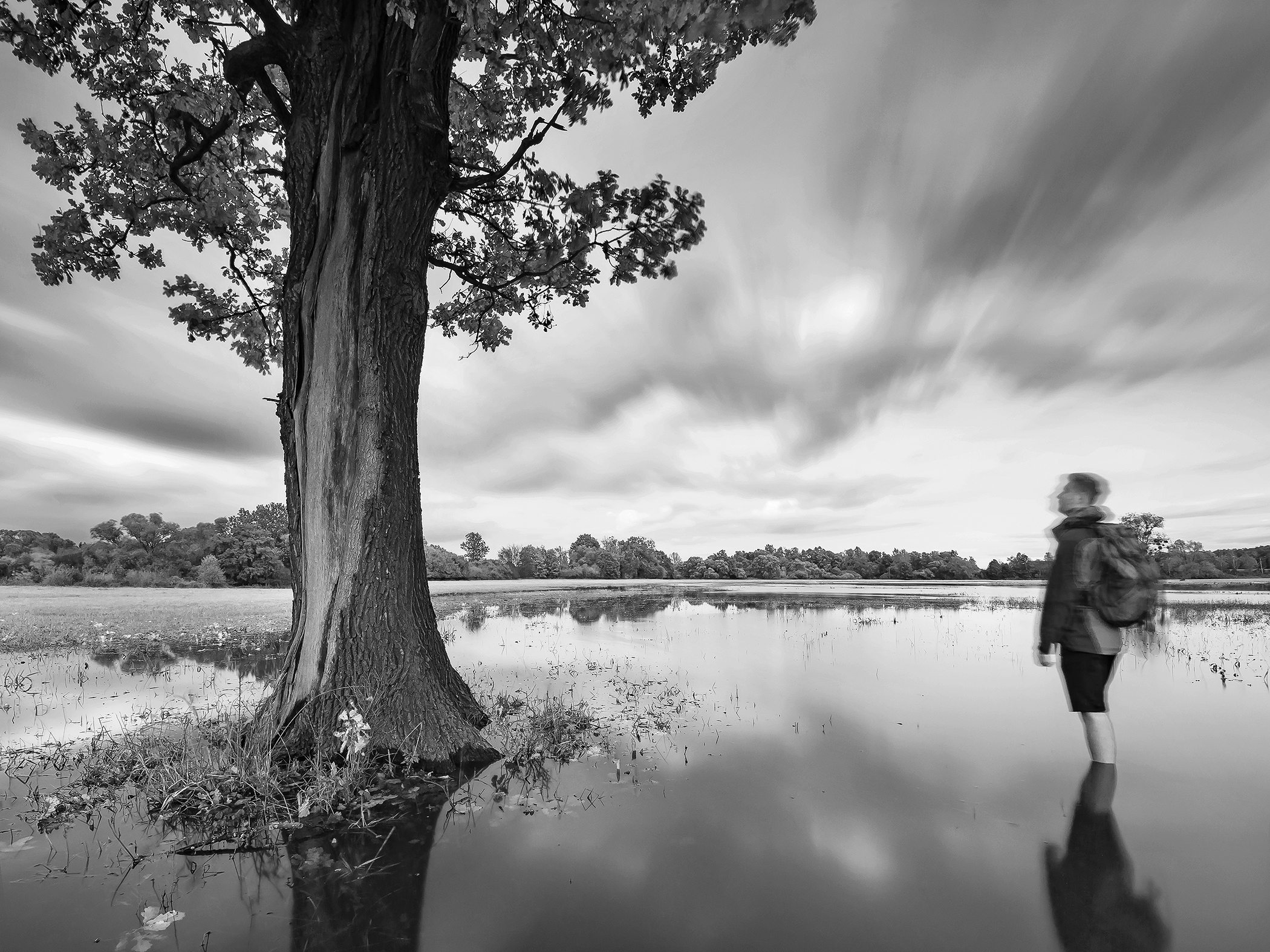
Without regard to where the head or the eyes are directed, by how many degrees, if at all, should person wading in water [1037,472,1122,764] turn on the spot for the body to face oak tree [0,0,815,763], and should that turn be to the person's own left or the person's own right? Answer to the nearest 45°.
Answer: approximately 45° to the person's own left

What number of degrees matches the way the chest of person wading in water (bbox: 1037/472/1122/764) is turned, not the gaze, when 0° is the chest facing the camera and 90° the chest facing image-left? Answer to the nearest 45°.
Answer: approximately 90°
